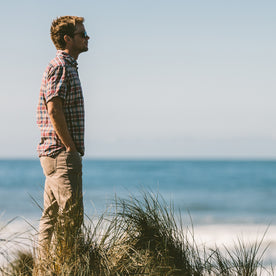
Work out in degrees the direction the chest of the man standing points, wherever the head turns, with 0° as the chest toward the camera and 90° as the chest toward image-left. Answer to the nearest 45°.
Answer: approximately 270°

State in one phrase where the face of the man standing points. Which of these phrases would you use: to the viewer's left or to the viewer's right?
to the viewer's right
